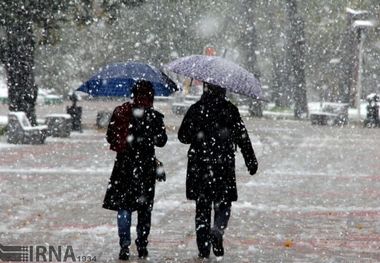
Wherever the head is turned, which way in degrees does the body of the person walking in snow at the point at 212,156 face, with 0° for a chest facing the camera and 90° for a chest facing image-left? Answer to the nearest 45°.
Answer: approximately 180°

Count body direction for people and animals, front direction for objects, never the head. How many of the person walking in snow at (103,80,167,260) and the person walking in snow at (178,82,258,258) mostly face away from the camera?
2

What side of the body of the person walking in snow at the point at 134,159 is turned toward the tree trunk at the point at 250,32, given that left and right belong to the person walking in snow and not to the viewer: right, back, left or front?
front

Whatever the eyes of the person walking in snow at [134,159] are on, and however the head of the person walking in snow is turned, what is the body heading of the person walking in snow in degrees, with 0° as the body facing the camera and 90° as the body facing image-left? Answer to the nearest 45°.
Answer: approximately 180°

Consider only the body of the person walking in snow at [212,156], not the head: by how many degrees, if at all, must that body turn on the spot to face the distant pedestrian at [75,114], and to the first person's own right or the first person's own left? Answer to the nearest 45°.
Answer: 0° — they already face them

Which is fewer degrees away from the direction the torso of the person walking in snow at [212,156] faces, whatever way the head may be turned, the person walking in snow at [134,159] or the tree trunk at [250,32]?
the tree trunk

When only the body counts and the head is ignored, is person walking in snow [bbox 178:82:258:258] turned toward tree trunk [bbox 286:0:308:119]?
yes

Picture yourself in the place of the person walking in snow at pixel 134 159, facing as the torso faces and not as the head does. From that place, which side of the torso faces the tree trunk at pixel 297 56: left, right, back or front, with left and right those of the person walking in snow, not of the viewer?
front

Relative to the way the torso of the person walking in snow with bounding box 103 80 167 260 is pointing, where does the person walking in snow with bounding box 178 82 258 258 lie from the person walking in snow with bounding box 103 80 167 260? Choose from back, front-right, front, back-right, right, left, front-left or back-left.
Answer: right

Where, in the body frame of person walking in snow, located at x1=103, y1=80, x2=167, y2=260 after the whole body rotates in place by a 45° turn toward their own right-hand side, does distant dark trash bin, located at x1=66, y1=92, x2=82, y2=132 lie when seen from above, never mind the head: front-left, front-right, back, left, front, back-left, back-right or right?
front-left

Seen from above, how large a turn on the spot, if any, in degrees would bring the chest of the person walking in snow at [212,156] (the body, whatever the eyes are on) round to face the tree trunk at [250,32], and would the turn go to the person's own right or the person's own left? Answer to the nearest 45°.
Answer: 0° — they already face it
